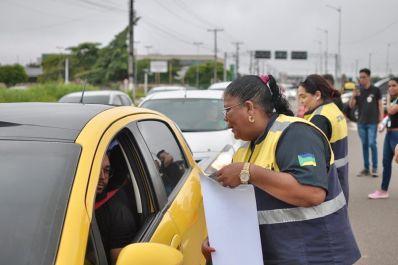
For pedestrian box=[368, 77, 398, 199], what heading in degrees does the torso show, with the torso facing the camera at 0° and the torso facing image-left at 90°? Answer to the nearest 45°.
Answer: approximately 90°

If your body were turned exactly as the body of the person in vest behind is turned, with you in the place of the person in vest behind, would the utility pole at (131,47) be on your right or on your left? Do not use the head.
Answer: on your right

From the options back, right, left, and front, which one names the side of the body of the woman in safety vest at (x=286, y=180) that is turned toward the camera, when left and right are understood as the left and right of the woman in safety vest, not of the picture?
left

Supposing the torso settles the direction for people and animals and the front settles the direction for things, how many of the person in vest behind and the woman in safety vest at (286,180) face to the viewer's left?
2

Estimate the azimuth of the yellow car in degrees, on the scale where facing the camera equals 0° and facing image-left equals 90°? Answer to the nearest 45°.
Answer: approximately 45°

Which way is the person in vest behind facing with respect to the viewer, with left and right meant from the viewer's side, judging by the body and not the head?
facing to the left of the viewer

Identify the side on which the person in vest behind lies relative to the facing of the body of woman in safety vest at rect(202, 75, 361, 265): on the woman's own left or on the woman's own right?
on the woman's own right

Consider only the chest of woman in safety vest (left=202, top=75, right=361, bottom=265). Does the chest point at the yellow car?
yes

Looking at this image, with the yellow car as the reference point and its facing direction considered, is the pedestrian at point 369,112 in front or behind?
behind

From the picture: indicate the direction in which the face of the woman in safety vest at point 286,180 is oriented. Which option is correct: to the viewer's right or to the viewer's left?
to the viewer's left

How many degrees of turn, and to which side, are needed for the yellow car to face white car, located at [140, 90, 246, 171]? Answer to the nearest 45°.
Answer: approximately 135° to its right
